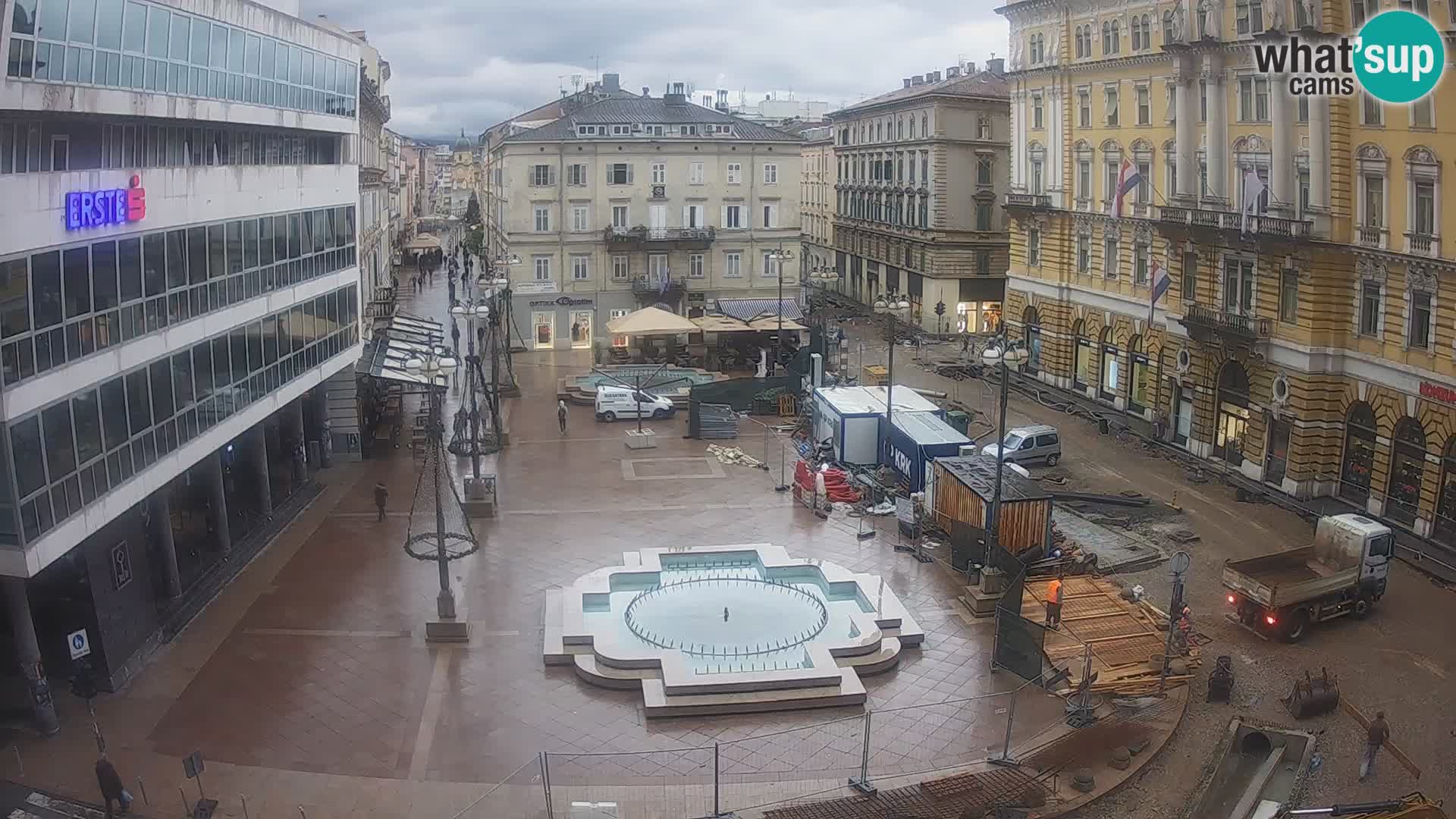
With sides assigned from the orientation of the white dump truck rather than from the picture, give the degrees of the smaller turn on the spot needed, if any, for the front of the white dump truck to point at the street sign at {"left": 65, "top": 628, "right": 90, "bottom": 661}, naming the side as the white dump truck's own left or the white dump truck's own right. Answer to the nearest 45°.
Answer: approximately 180°

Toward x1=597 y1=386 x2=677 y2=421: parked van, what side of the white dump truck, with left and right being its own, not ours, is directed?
left

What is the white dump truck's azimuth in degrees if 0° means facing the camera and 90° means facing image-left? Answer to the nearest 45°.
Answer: approximately 225°

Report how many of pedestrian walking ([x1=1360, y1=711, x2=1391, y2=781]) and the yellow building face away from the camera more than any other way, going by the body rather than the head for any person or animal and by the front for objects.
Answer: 1

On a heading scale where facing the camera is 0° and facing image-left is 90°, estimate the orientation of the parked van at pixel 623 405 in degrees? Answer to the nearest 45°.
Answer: approximately 270°

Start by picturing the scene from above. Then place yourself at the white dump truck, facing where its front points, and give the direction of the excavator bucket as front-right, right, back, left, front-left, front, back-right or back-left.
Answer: back-right

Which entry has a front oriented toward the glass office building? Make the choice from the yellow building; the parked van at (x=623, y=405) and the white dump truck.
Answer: the yellow building

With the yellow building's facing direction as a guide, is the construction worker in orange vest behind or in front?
in front

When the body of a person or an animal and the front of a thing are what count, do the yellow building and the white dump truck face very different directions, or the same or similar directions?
very different directions

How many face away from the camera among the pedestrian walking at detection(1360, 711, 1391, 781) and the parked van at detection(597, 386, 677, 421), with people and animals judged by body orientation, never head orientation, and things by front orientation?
1

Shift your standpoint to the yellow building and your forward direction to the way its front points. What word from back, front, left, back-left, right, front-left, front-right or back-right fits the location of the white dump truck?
front-left

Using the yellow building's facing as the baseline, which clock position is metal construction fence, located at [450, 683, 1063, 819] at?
The metal construction fence is roughly at 11 o'clock from the yellow building.
